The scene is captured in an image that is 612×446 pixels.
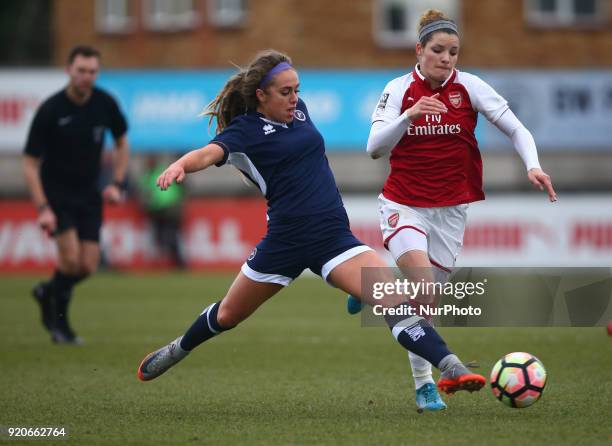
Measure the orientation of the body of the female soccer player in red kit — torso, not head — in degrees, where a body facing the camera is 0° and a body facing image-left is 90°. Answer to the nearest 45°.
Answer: approximately 0°

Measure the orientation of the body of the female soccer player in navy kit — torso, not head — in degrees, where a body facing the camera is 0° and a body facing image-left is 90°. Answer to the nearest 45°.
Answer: approximately 315°

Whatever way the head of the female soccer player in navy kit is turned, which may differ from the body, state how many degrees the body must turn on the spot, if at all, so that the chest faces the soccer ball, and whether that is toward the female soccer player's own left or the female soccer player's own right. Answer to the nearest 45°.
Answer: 0° — they already face it

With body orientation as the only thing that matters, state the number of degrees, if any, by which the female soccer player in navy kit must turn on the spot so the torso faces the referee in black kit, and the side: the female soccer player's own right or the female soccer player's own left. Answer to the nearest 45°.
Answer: approximately 180°

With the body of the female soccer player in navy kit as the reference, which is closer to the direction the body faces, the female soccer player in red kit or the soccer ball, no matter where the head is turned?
the soccer ball

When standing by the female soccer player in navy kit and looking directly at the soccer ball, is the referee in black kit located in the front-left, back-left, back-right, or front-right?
back-left

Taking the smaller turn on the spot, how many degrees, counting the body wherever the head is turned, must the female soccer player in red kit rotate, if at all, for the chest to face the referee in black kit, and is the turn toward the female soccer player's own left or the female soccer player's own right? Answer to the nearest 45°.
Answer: approximately 135° to the female soccer player's own right

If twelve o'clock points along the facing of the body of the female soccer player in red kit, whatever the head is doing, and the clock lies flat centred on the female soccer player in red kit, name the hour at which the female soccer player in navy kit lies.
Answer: The female soccer player in navy kit is roughly at 2 o'clock from the female soccer player in red kit.

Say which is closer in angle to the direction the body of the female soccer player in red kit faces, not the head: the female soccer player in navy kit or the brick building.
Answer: the female soccer player in navy kit

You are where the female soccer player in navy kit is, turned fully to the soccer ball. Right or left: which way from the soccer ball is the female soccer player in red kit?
left

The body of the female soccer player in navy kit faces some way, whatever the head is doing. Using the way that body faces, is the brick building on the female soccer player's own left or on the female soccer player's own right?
on the female soccer player's own left

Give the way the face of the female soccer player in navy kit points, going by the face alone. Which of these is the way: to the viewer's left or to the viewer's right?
to the viewer's right

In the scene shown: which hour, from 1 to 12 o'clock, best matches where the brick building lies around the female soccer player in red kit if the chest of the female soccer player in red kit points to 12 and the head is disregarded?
The brick building is roughly at 6 o'clock from the female soccer player in red kit.
